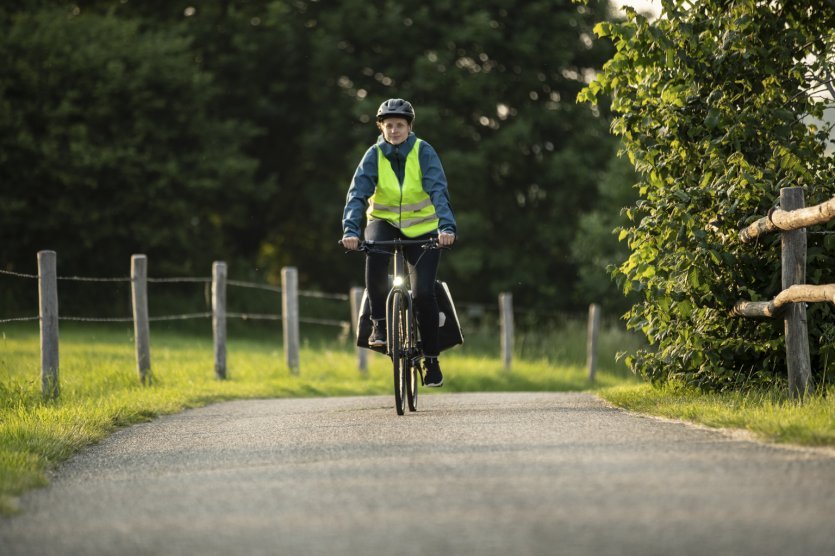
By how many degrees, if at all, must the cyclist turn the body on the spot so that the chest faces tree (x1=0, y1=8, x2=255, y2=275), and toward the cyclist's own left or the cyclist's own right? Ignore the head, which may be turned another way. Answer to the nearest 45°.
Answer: approximately 180°

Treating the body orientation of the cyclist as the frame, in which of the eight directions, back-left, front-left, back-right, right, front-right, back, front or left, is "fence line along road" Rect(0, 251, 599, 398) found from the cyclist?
back-right

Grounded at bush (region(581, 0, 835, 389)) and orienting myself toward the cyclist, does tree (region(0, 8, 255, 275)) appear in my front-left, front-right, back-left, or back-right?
front-right

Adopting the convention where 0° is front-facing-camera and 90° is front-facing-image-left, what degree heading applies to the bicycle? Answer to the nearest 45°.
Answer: approximately 0°

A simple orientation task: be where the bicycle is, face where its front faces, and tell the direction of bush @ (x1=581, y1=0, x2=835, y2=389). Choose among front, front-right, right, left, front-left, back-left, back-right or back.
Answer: left

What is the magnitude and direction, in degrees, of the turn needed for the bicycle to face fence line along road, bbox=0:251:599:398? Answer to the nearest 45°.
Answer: approximately 135° to its right

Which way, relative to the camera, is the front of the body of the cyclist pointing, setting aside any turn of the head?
toward the camera
